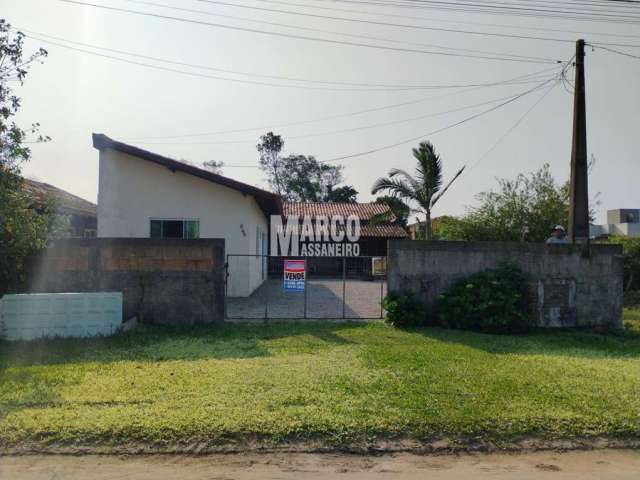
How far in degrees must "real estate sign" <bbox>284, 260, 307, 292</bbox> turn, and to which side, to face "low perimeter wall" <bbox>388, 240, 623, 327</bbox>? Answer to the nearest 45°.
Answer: approximately 90° to its left

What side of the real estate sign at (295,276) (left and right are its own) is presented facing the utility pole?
left

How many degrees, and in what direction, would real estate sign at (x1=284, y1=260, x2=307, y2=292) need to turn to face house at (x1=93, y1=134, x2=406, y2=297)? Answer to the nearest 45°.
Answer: approximately 135° to its right

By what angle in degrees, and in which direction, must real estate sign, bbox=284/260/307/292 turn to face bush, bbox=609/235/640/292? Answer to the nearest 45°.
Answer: approximately 135° to its left

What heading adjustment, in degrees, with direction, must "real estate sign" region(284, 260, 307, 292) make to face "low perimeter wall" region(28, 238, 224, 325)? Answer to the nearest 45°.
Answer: approximately 90° to its right

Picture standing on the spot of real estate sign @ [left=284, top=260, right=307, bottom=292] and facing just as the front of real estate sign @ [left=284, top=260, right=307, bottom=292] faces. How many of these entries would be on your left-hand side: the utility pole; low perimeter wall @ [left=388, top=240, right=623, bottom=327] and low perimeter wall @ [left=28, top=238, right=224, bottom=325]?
2

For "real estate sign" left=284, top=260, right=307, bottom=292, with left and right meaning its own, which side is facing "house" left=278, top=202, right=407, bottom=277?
back

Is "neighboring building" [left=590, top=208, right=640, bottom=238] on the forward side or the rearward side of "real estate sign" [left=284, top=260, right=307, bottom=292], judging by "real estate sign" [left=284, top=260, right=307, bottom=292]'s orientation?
on the rearward side

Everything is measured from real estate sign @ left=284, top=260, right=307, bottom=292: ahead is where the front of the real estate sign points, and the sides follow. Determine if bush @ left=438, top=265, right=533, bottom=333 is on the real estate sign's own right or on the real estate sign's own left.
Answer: on the real estate sign's own left

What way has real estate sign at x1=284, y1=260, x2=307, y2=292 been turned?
toward the camera
